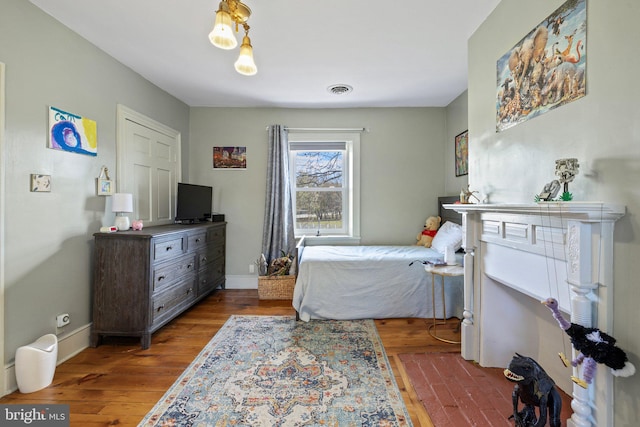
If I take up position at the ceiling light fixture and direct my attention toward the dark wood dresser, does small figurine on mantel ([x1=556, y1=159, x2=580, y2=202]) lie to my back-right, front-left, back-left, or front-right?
back-right

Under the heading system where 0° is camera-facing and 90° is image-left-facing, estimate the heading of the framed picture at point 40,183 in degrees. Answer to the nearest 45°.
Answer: approximately 315°

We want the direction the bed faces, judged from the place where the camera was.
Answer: facing to the left of the viewer

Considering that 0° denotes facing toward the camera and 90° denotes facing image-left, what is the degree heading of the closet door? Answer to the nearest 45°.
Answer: approximately 315°

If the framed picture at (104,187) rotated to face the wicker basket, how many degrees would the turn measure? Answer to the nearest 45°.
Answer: approximately 45° to its left

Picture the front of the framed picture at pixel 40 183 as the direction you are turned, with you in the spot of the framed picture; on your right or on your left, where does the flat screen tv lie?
on your left

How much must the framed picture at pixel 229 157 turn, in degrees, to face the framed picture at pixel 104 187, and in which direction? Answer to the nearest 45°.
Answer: approximately 45° to its right

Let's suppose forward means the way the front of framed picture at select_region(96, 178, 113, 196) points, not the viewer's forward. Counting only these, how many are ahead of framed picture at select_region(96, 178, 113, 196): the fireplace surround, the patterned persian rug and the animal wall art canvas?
3

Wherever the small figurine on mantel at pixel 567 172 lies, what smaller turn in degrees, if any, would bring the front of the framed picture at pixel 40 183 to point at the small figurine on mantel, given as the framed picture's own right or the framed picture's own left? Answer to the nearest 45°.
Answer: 0° — it already faces it
